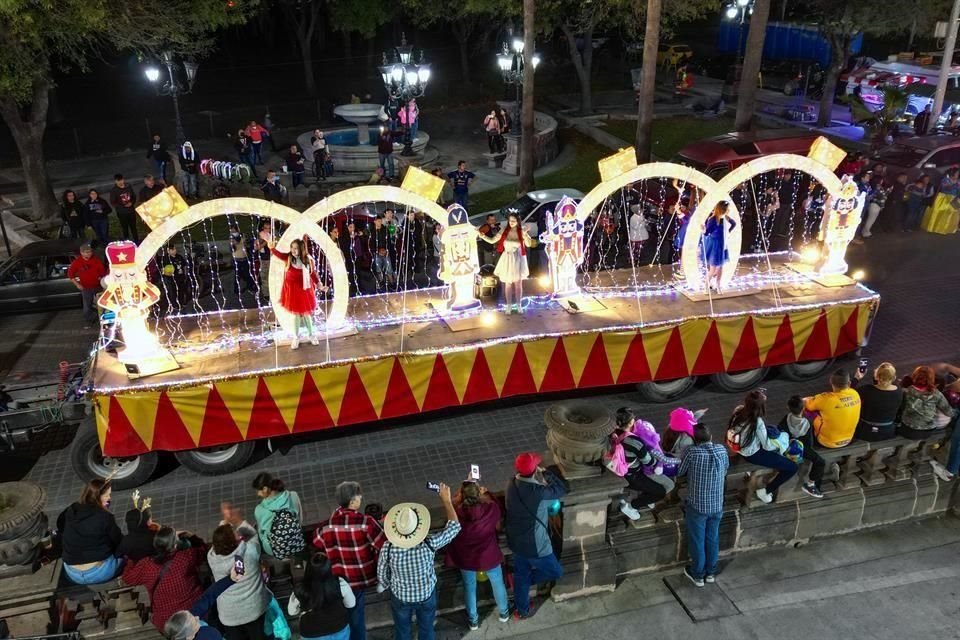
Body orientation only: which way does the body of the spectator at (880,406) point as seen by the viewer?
away from the camera

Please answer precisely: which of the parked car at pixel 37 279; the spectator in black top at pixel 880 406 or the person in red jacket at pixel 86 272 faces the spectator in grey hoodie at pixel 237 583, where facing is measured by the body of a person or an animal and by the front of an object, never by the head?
the person in red jacket

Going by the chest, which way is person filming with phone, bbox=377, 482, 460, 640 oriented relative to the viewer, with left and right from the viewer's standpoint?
facing away from the viewer

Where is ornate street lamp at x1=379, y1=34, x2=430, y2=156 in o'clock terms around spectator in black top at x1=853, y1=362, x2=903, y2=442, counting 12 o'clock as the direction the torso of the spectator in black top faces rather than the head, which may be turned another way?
The ornate street lamp is roughly at 10 o'clock from the spectator in black top.

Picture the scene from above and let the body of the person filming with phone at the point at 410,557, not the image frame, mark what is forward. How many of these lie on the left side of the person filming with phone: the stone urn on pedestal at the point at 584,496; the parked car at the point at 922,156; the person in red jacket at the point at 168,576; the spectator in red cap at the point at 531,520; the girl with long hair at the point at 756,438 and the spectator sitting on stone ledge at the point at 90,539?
2

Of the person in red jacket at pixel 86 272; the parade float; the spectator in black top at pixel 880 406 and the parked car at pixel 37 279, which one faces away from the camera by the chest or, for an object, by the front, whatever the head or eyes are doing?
the spectator in black top

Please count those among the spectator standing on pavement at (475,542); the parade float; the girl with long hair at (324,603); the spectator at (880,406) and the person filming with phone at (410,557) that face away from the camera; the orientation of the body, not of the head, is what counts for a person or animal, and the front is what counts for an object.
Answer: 4

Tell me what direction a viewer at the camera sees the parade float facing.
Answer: facing to the left of the viewer

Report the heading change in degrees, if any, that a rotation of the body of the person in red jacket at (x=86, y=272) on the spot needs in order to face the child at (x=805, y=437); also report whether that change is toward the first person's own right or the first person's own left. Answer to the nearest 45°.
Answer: approximately 45° to the first person's own left

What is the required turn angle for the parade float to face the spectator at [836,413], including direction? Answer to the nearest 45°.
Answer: approximately 135° to its left

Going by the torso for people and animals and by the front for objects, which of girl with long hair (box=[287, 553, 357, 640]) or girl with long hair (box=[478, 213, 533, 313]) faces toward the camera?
girl with long hair (box=[478, 213, 533, 313])

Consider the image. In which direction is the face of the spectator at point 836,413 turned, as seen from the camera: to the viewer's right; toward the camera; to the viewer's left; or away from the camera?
away from the camera

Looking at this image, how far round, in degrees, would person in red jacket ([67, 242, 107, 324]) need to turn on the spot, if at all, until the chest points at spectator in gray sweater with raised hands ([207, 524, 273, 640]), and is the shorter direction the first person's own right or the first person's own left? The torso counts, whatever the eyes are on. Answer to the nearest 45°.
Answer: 0° — they already face them

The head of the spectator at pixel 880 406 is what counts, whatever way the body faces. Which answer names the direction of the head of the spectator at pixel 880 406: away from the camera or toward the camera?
away from the camera

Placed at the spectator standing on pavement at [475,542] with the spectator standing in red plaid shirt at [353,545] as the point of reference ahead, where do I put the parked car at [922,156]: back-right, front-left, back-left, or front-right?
back-right

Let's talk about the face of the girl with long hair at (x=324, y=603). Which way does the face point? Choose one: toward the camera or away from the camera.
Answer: away from the camera

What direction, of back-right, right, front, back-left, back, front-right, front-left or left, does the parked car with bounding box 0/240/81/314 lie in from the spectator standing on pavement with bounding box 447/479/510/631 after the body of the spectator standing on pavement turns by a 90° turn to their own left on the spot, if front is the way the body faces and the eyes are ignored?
front-right

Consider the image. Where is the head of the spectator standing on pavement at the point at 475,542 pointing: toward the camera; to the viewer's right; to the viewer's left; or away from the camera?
away from the camera

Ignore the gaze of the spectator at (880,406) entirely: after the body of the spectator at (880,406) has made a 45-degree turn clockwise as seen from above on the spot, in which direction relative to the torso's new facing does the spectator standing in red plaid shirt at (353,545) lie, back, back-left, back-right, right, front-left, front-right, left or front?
back

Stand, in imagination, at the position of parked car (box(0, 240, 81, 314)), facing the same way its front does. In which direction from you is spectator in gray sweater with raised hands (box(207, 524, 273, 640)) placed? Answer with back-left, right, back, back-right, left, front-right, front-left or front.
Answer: left

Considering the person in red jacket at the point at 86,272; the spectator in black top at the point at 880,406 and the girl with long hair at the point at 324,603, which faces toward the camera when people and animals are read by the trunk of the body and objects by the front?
the person in red jacket

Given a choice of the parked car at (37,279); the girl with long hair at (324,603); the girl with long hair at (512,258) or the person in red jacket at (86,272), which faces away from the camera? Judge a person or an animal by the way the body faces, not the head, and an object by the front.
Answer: the girl with long hair at (324,603)

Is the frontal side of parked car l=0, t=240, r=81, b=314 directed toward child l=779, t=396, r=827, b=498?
no

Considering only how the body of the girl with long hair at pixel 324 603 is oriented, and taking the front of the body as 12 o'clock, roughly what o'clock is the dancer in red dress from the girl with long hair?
The dancer in red dress is roughly at 12 o'clock from the girl with long hair.

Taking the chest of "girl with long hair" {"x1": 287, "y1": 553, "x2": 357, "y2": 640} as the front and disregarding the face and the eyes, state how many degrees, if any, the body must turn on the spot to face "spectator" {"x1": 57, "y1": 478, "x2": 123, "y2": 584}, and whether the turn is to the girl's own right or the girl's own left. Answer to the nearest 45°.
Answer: approximately 45° to the girl's own left

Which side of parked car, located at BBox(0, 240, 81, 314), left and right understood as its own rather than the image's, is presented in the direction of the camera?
left

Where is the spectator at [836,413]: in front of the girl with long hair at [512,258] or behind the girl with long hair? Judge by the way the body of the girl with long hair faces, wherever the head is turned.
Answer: in front
